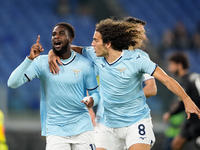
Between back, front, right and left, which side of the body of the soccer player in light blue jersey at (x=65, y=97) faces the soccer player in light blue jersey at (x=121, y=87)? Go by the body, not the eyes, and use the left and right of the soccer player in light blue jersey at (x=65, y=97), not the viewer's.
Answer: left

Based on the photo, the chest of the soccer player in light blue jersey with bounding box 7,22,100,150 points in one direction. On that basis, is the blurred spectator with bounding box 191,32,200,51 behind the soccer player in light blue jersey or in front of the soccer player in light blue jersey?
behind

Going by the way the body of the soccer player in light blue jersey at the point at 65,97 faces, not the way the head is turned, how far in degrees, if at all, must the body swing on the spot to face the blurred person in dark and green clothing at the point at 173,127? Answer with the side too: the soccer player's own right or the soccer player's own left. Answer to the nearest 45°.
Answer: approximately 135° to the soccer player's own left

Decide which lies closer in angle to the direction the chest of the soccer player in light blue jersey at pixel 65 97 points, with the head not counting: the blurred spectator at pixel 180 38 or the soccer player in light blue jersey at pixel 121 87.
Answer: the soccer player in light blue jersey

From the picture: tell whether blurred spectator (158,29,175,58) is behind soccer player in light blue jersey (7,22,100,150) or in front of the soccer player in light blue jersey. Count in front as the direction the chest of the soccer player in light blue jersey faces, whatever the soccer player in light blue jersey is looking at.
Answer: behind

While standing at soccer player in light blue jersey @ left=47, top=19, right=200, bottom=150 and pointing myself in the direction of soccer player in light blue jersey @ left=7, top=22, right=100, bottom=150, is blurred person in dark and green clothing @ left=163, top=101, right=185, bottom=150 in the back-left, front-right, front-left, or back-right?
back-right

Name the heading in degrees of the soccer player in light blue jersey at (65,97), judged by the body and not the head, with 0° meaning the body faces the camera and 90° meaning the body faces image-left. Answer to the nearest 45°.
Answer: approximately 0°

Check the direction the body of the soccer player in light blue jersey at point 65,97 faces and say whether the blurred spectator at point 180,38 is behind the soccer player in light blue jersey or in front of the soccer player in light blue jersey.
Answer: behind
